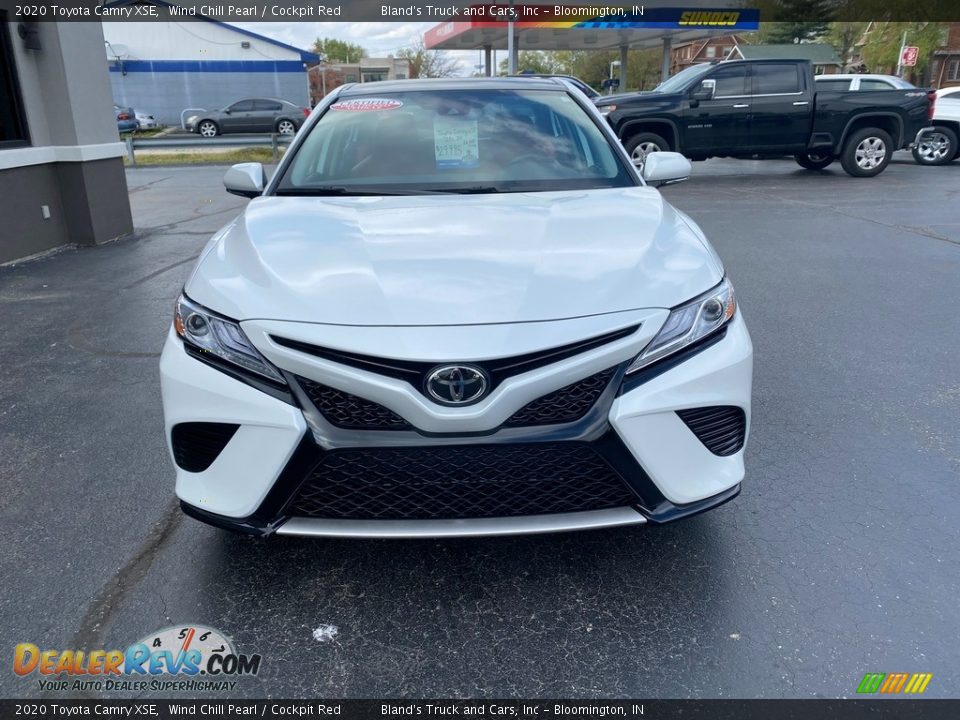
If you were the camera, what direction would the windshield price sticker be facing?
facing the viewer

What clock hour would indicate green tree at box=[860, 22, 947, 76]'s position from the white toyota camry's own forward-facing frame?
The green tree is roughly at 7 o'clock from the white toyota camry.

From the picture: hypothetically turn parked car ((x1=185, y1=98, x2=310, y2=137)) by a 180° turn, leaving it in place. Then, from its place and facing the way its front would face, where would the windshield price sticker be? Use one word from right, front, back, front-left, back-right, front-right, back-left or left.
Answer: right

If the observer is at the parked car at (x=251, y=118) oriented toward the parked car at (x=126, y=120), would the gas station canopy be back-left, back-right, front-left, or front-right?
back-right

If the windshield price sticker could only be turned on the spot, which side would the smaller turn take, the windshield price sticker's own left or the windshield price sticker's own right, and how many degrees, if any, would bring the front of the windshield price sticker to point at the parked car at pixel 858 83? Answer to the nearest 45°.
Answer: approximately 135° to the windshield price sticker's own left

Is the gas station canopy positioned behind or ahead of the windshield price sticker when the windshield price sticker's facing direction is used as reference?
behind

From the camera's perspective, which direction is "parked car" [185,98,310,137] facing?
to the viewer's left

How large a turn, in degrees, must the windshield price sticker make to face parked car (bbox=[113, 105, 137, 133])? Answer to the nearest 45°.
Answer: approximately 135° to its right

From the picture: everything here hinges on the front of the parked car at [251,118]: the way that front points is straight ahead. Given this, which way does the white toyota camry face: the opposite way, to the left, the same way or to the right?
to the left

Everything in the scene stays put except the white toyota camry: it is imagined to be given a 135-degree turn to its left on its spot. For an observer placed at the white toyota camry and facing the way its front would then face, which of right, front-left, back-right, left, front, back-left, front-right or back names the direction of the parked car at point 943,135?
front

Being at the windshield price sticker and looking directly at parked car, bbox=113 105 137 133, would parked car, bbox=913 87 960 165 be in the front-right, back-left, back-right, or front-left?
front-right

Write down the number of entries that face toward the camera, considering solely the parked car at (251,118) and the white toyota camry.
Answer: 1

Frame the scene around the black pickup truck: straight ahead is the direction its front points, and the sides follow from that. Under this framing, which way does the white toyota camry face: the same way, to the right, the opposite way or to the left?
to the left

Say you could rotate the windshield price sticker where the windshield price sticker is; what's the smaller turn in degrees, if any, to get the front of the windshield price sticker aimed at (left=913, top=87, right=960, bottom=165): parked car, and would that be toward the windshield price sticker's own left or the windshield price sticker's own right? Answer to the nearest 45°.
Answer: approximately 135° to the windshield price sticker's own left

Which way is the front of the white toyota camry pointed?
toward the camera

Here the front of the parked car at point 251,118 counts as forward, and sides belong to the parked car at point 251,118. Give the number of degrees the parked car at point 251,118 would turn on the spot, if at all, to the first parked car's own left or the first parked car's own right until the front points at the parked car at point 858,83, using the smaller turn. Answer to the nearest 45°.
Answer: approximately 135° to the first parked car's own left

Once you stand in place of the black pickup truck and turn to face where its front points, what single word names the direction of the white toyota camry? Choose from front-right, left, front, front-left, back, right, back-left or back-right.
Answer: left

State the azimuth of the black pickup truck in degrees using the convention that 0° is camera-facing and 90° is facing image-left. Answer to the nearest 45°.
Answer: approximately 90°
